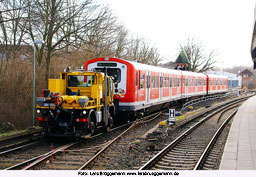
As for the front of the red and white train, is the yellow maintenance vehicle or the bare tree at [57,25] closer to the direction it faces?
the yellow maintenance vehicle

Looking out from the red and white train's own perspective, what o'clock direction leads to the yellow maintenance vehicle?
The yellow maintenance vehicle is roughly at 11 o'clock from the red and white train.

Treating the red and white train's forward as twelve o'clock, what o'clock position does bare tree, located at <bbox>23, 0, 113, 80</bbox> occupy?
The bare tree is roughly at 2 o'clock from the red and white train.

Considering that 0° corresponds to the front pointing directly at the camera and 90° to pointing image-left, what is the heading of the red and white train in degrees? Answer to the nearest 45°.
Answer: approximately 45°
